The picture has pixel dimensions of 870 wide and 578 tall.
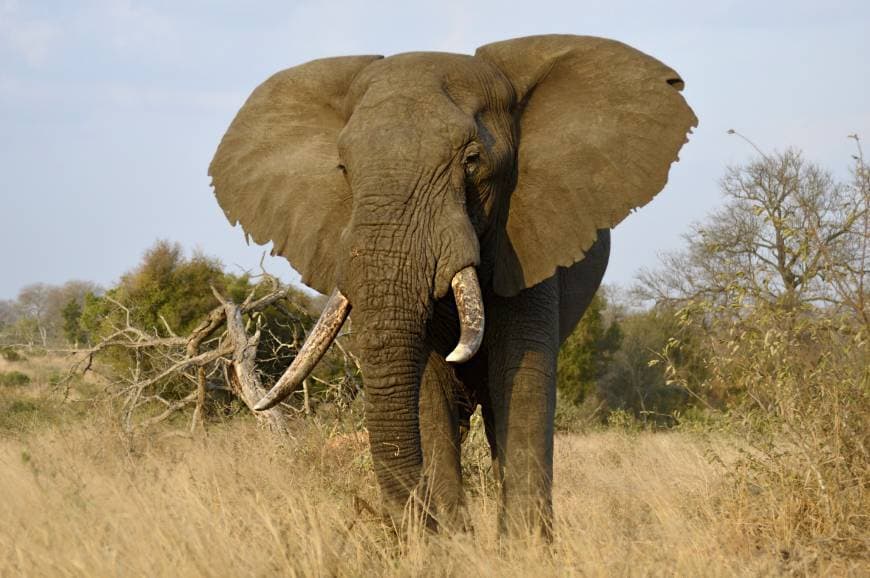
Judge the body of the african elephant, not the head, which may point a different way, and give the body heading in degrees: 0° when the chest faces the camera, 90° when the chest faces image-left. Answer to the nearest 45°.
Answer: approximately 45°

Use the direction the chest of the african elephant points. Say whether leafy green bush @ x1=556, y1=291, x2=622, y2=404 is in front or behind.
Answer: behind

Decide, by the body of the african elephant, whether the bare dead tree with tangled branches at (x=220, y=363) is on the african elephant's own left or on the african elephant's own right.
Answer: on the african elephant's own right

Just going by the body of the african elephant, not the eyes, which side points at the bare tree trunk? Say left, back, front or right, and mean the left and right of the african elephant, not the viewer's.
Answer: right
